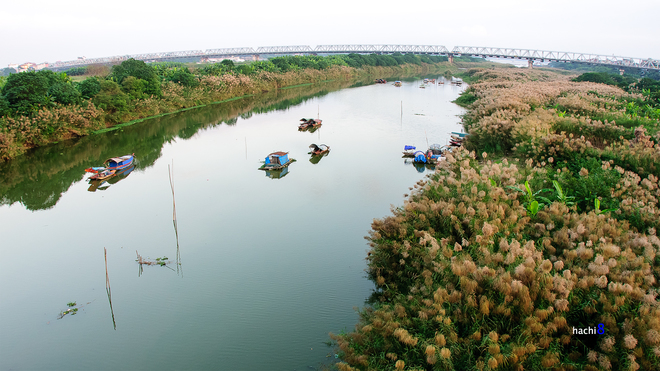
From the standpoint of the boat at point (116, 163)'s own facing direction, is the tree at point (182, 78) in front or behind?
in front

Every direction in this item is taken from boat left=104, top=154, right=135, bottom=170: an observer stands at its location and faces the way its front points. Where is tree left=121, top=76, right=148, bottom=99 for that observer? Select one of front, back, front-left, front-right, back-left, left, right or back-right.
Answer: front-left

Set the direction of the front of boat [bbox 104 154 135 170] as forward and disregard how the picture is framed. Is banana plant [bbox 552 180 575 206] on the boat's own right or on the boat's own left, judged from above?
on the boat's own right

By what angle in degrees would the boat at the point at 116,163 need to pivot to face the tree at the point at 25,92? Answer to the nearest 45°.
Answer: approximately 90° to its left

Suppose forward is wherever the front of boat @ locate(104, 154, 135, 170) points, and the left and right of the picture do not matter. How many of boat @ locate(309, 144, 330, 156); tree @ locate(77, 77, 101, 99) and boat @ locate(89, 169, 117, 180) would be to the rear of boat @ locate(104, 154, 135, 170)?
1

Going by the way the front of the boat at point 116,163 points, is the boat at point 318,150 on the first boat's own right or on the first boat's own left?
on the first boat's own right

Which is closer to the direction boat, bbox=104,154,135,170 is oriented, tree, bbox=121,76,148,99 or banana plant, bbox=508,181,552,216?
the tree

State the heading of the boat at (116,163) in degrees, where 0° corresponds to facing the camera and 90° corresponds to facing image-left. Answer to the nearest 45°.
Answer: approximately 225°

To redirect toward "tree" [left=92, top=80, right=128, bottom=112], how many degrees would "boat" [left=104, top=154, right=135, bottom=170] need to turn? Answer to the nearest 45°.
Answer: approximately 45° to its left

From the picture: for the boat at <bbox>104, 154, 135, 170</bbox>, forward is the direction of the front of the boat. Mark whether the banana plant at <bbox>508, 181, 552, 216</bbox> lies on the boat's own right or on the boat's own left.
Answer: on the boat's own right

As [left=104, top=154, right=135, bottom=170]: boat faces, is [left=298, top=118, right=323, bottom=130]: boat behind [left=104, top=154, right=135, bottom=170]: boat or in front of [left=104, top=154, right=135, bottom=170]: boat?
in front
